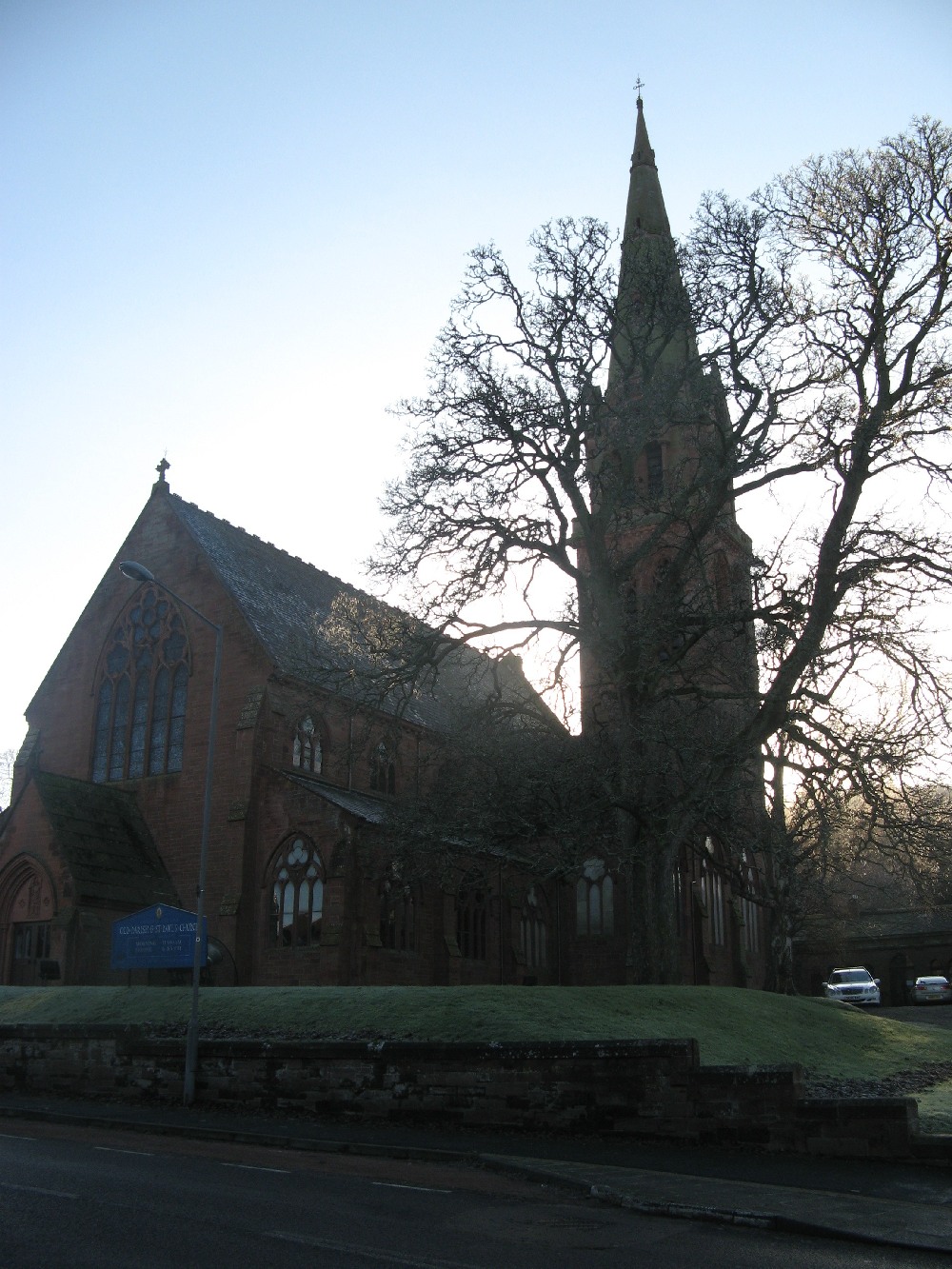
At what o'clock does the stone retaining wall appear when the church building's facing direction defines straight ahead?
The stone retaining wall is roughly at 10 o'clock from the church building.

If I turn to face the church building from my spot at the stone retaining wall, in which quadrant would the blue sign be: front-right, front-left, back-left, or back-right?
front-left

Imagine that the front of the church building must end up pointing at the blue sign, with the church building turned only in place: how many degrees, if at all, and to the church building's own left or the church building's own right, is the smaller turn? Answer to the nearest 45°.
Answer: approximately 45° to the church building's own left

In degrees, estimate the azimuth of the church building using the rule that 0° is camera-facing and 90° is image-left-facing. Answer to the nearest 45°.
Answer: approximately 45°
